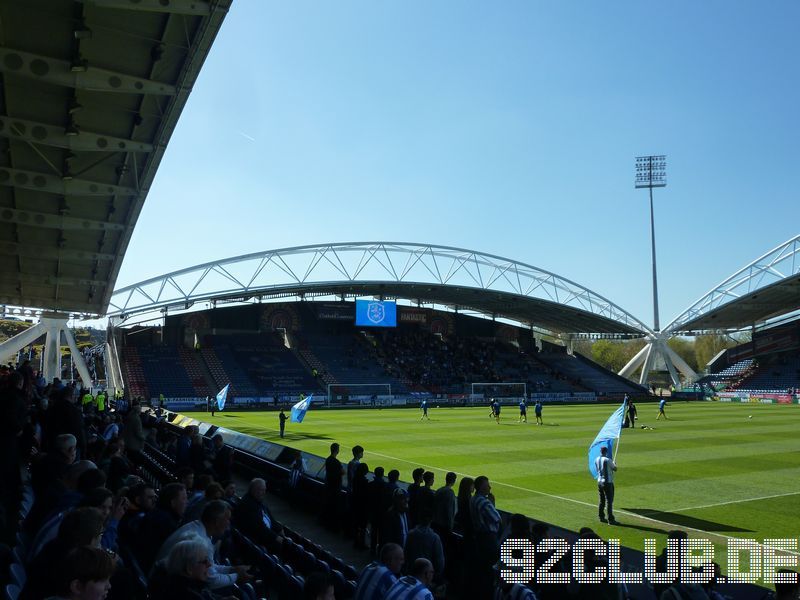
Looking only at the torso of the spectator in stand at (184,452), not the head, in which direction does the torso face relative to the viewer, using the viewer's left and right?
facing to the right of the viewer

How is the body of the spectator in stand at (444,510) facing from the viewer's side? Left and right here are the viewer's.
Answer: facing away from the viewer and to the right of the viewer

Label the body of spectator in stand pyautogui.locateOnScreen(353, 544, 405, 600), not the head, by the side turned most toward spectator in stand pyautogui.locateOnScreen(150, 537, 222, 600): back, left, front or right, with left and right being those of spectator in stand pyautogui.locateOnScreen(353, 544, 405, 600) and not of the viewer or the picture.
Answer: back

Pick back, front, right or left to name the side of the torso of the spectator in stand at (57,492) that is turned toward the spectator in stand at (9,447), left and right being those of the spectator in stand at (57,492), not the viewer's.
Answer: left

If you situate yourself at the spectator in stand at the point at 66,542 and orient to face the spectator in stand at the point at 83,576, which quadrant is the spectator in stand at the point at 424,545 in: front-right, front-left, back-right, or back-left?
back-left

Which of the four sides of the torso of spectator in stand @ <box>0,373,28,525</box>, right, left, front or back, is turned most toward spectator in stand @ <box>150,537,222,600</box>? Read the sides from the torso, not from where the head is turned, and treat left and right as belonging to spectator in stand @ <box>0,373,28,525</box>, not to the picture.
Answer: right

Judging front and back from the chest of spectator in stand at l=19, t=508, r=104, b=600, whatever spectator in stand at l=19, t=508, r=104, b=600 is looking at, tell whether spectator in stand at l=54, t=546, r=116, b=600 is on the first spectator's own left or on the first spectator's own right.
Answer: on the first spectator's own right

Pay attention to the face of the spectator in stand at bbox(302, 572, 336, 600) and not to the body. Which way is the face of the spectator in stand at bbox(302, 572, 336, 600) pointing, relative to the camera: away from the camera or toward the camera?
away from the camera

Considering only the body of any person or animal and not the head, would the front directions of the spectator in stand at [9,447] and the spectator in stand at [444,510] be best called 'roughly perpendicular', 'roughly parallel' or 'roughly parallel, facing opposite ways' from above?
roughly parallel

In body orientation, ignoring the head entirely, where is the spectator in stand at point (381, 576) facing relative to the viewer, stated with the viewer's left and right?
facing away from the viewer and to the right of the viewer

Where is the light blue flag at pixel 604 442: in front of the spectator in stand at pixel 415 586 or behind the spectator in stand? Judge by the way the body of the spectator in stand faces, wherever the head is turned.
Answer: in front
